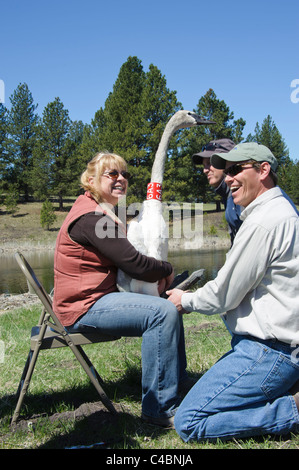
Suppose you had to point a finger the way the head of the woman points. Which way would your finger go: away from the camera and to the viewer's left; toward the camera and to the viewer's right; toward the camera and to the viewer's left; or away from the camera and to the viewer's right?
toward the camera and to the viewer's right

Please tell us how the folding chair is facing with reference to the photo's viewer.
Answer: facing to the right of the viewer

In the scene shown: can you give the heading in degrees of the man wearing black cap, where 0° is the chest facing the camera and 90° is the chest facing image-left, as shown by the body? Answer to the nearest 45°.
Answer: approximately 90°

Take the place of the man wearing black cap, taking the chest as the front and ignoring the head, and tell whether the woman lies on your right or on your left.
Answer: on your left

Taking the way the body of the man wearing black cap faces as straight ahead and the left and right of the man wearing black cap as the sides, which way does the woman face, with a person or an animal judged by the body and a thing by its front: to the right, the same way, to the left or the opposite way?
the opposite way

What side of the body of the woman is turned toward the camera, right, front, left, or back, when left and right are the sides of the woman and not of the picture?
right

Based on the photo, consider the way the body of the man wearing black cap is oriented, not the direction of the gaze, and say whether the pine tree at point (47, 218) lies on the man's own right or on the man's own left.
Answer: on the man's own right

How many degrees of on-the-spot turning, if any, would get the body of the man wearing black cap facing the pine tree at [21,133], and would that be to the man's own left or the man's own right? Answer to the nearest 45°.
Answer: approximately 45° to the man's own right

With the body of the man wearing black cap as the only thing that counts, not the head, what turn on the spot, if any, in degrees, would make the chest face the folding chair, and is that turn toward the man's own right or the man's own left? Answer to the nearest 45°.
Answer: approximately 45° to the man's own left
